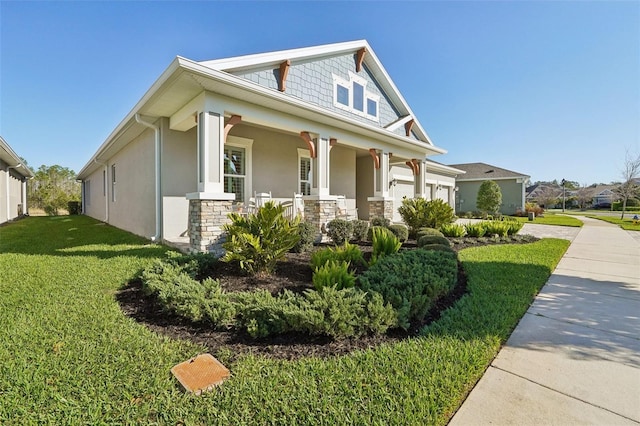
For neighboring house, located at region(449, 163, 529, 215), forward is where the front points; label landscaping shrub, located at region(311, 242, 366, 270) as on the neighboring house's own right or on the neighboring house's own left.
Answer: on the neighboring house's own right

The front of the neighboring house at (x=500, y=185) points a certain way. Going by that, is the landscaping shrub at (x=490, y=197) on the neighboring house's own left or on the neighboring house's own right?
on the neighboring house's own right

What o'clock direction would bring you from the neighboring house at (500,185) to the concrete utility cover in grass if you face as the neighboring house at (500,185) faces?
The concrete utility cover in grass is roughly at 3 o'clock from the neighboring house.

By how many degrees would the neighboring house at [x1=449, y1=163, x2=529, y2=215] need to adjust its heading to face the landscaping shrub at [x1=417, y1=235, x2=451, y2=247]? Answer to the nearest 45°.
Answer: approximately 90° to its right

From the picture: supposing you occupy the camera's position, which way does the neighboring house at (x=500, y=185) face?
facing to the right of the viewer

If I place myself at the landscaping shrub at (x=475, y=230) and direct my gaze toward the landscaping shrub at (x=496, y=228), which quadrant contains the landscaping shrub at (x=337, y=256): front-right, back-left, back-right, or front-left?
back-right

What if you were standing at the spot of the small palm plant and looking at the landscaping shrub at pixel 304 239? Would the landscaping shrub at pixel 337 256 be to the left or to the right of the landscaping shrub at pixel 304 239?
right

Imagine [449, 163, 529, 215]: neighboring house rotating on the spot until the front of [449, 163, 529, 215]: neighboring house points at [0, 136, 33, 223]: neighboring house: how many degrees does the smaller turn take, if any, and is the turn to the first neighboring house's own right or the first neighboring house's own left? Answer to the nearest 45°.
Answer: approximately 135° to the first neighboring house's own right

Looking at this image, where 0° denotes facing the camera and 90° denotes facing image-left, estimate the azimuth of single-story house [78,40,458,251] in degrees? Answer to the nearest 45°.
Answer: approximately 315°

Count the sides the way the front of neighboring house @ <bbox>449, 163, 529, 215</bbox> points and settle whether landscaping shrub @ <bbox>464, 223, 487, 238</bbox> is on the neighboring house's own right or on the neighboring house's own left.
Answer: on the neighboring house's own right
